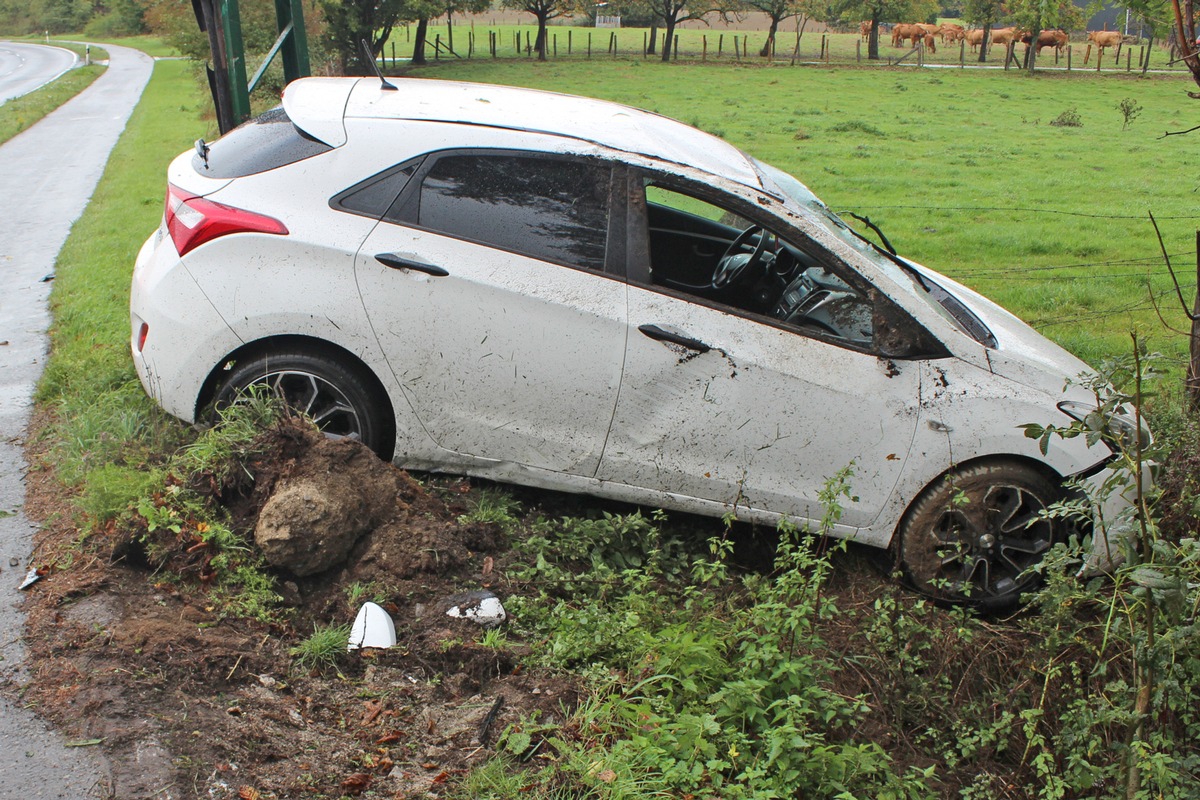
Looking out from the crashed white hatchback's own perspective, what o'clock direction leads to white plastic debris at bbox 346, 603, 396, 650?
The white plastic debris is roughly at 4 o'clock from the crashed white hatchback.

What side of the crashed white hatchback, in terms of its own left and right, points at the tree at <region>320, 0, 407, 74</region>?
left

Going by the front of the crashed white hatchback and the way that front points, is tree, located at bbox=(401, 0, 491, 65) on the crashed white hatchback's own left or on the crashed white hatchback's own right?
on the crashed white hatchback's own left

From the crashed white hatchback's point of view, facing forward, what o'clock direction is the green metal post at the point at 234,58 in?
The green metal post is roughly at 8 o'clock from the crashed white hatchback.

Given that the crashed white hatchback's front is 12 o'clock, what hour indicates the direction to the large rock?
The large rock is roughly at 5 o'clock from the crashed white hatchback.

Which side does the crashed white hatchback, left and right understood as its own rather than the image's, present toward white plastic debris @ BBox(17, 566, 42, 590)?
back

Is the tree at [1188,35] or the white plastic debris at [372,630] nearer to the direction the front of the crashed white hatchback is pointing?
the tree

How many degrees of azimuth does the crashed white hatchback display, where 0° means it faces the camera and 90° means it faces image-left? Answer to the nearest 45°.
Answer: approximately 270°

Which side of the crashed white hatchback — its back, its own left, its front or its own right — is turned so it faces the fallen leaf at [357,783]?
right

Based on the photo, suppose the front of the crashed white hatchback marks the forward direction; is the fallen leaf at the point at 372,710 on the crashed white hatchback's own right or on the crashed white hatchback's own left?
on the crashed white hatchback's own right

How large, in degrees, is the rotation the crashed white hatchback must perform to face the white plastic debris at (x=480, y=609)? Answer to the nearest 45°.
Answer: approximately 90° to its right
